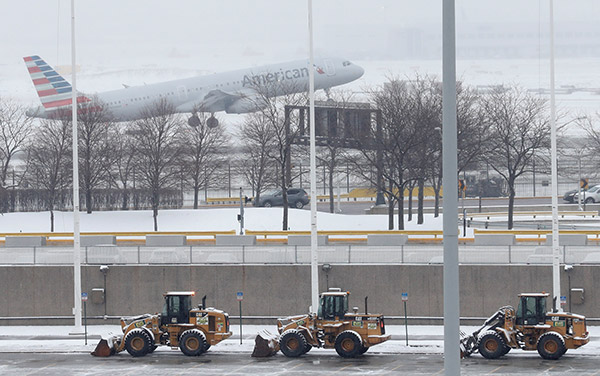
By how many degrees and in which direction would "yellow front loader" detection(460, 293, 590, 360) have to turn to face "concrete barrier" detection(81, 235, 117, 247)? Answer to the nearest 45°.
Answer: approximately 45° to its right

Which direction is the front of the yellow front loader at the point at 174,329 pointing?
to the viewer's left

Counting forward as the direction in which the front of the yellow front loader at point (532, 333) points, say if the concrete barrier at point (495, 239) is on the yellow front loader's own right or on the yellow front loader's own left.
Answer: on the yellow front loader's own right

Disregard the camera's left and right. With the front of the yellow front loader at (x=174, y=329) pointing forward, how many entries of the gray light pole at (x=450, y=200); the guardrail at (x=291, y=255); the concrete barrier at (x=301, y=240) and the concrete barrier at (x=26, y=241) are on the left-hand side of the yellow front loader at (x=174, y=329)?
1

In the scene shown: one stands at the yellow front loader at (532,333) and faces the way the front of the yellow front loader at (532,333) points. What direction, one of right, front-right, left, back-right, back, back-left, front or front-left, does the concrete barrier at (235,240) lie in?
front-right

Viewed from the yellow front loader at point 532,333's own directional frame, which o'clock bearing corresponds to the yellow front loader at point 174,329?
the yellow front loader at point 174,329 is roughly at 12 o'clock from the yellow front loader at point 532,333.

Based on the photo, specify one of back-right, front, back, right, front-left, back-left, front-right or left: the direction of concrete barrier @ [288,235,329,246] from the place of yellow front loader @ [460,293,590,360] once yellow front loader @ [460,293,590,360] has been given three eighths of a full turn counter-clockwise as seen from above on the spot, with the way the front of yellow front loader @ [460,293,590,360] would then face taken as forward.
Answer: back

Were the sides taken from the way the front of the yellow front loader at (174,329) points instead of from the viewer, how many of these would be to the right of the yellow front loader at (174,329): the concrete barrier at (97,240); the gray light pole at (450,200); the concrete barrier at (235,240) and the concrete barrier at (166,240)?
3

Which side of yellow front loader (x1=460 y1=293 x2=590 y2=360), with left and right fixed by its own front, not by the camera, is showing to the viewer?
left

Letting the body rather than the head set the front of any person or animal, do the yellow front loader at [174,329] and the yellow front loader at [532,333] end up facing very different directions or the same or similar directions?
same or similar directions

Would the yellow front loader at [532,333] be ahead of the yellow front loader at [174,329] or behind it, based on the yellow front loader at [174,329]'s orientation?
behind

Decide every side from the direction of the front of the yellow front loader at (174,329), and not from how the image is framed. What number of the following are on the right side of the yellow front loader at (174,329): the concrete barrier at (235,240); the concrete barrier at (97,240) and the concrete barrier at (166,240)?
3

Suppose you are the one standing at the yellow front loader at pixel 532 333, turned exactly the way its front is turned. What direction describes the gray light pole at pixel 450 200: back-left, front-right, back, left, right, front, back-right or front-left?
left

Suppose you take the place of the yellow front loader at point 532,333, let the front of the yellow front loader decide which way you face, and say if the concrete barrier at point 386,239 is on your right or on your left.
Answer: on your right

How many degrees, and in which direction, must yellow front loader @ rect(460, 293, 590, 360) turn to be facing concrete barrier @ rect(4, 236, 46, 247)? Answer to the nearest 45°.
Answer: approximately 45° to its right

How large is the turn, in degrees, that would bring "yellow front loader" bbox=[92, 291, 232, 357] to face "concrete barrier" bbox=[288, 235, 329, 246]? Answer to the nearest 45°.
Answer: approximately 135° to its right

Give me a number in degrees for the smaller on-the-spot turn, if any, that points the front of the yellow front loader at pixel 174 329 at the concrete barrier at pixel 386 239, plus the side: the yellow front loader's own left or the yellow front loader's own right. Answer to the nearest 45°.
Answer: approximately 135° to the yellow front loader's own right
